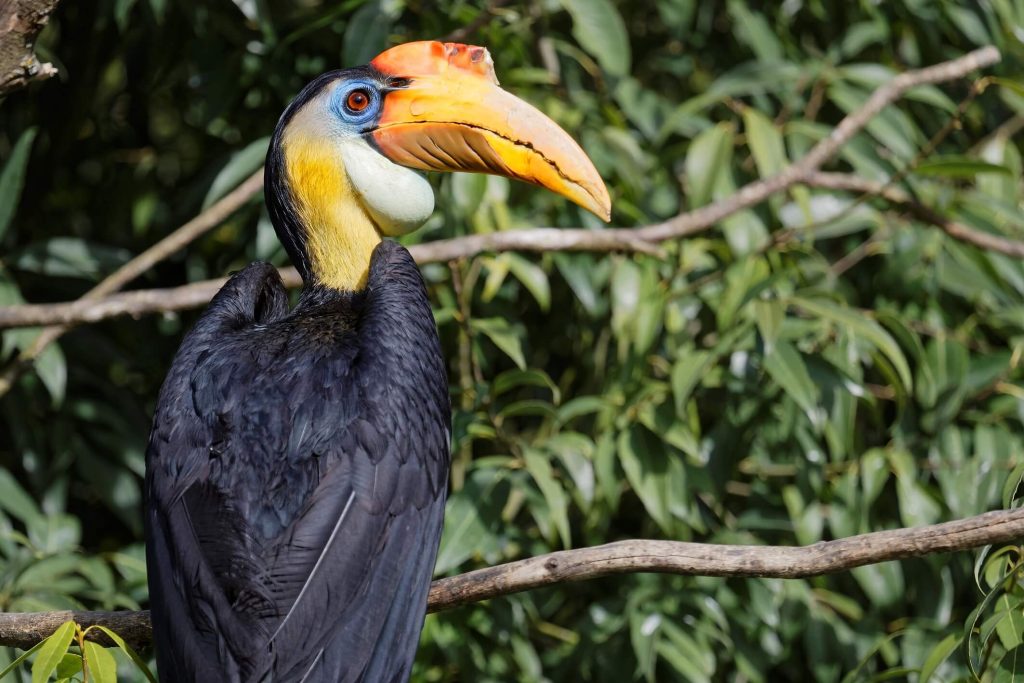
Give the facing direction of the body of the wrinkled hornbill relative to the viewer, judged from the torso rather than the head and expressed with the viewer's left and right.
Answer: facing away from the viewer and to the right of the viewer

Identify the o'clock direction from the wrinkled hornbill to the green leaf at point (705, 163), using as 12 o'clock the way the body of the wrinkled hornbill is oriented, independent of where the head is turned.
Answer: The green leaf is roughly at 12 o'clock from the wrinkled hornbill.

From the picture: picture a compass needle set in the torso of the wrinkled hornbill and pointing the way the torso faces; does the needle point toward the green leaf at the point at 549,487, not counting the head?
yes

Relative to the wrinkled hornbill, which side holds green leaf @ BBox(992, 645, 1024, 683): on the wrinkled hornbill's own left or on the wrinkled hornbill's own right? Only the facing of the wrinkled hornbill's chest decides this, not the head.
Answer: on the wrinkled hornbill's own right

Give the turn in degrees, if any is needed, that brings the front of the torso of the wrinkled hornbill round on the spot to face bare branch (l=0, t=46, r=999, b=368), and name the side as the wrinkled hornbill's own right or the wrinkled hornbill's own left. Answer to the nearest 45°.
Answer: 0° — it already faces it

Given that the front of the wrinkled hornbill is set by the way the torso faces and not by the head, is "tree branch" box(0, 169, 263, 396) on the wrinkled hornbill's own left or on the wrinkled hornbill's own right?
on the wrinkled hornbill's own left
